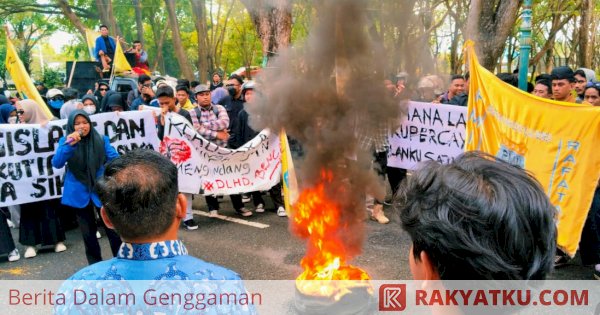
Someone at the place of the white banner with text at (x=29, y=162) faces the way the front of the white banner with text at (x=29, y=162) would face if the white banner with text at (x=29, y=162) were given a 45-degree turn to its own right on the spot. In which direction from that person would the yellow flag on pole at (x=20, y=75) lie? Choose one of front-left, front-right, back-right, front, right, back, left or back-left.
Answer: back-right

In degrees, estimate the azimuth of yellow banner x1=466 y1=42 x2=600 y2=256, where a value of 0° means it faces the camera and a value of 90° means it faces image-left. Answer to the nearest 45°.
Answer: approximately 0°

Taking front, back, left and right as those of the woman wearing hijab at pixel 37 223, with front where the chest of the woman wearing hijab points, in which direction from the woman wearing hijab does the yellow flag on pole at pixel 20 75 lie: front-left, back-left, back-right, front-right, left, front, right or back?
back-right

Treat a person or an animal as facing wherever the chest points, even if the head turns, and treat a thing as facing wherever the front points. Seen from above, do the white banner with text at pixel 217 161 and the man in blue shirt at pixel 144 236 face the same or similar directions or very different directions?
very different directions

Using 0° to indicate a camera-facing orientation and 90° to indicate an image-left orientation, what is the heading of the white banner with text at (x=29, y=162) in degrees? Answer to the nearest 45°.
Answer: approximately 0°

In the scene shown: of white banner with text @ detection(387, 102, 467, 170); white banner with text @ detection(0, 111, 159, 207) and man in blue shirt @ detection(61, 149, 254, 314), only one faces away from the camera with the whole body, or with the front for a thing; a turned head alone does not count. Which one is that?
the man in blue shirt

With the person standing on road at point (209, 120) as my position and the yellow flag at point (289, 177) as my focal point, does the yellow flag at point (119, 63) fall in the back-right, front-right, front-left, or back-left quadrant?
back-left

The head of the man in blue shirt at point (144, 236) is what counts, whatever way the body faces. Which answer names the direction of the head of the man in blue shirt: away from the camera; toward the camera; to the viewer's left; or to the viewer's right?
away from the camera

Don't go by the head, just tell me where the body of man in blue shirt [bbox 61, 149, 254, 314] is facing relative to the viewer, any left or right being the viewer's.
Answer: facing away from the viewer

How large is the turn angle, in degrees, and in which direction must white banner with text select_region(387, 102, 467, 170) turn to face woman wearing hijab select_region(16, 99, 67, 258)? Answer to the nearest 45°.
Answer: approximately 45° to its right

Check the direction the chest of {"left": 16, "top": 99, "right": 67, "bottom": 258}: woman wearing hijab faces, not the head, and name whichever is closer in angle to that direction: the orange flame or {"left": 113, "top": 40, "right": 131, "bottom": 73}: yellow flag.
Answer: the orange flame

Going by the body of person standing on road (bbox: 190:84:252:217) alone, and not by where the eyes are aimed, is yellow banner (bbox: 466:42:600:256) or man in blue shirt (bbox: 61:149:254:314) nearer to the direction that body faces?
the man in blue shirt

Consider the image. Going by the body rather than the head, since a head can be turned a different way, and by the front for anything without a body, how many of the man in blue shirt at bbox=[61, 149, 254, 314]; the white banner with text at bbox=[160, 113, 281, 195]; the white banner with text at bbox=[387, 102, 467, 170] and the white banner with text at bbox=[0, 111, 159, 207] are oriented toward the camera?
3
